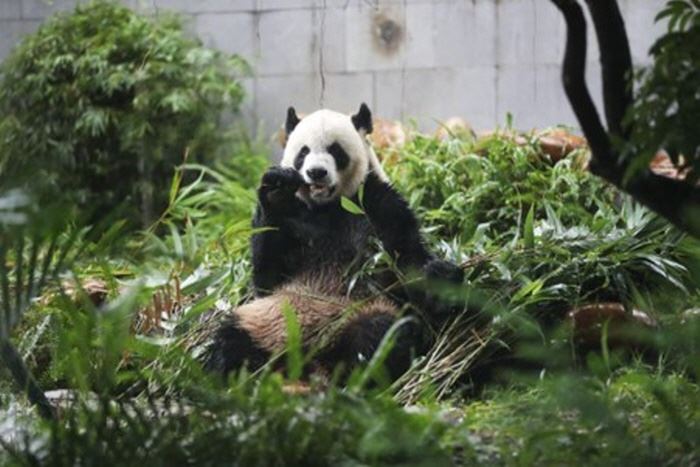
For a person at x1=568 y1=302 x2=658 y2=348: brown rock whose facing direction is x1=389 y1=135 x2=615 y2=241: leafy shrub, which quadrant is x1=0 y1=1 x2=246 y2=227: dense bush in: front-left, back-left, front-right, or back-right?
front-left

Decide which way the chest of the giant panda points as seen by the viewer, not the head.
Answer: toward the camera

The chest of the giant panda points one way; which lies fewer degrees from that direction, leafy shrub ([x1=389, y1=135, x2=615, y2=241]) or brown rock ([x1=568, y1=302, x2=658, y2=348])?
the brown rock

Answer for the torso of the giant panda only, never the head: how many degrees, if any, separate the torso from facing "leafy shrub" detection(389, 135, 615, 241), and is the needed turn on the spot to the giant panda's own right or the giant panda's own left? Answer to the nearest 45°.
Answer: approximately 135° to the giant panda's own left

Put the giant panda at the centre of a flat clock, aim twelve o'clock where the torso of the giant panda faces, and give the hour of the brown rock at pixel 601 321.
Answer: The brown rock is roughly at 9 o'clock from the giant panda.
